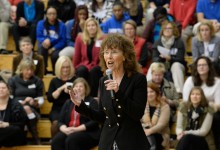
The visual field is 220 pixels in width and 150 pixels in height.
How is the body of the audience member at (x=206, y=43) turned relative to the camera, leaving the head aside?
toward the camera

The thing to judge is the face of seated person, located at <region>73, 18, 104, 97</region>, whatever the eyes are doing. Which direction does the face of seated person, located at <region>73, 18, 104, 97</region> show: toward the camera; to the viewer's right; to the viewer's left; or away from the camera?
toward the camera

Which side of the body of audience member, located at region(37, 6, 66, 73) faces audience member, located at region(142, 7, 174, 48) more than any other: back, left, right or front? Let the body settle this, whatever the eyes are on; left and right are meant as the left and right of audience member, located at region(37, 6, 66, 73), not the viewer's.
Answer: left

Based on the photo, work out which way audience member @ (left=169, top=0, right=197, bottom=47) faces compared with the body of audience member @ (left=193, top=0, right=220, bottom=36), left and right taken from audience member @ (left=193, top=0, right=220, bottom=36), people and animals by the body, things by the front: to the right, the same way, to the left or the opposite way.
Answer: the same way

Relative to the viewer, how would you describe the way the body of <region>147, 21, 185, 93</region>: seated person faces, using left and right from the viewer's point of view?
facing the viewer

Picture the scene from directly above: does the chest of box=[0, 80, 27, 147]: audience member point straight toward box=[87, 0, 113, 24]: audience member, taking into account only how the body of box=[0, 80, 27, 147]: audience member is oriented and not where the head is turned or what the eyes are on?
no

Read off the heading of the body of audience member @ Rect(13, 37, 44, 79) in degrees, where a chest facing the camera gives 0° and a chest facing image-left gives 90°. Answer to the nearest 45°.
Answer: approximately 0°

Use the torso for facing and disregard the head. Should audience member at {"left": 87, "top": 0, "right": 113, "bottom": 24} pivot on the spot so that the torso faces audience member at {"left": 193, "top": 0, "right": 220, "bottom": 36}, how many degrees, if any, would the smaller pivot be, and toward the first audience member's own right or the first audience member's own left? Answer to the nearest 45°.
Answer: approximately 90° to the first audience member's own left

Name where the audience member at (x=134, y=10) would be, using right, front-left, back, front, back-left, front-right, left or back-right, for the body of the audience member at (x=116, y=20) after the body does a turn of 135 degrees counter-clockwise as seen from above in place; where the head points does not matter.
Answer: front

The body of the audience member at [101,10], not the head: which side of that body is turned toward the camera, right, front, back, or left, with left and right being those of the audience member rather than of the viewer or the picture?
front
